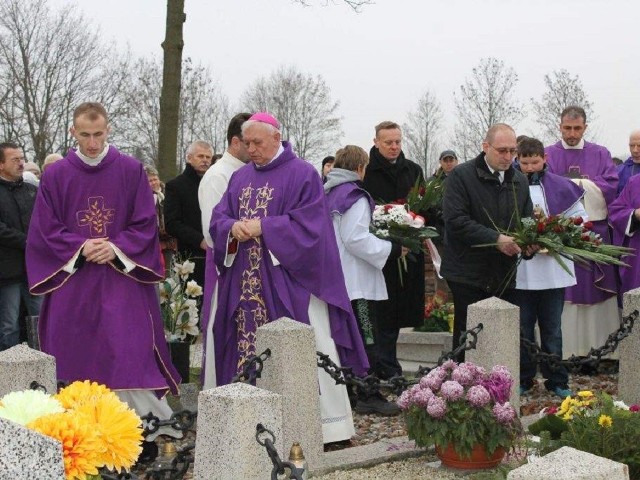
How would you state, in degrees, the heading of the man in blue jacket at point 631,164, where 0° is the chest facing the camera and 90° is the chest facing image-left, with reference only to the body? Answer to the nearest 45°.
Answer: approximately 45°

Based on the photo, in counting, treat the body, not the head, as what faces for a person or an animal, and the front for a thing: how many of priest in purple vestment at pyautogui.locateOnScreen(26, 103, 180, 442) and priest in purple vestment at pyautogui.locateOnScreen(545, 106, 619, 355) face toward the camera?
2

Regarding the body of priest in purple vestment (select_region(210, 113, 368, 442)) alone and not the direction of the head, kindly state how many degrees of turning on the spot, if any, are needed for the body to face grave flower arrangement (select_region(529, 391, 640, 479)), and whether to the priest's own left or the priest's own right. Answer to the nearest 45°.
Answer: approximately 90° to the priest's own left

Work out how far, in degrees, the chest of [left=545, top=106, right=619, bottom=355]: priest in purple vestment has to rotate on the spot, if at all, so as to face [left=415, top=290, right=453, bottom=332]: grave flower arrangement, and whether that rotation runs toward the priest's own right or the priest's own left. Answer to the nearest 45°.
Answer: approximately 90° to the priest's own right

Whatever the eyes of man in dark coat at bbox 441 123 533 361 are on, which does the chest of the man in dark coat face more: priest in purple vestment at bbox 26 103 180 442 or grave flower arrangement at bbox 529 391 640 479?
the grave flower arrangement

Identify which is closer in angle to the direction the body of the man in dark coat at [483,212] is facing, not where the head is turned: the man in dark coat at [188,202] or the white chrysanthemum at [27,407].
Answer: the white chrysanthemum
